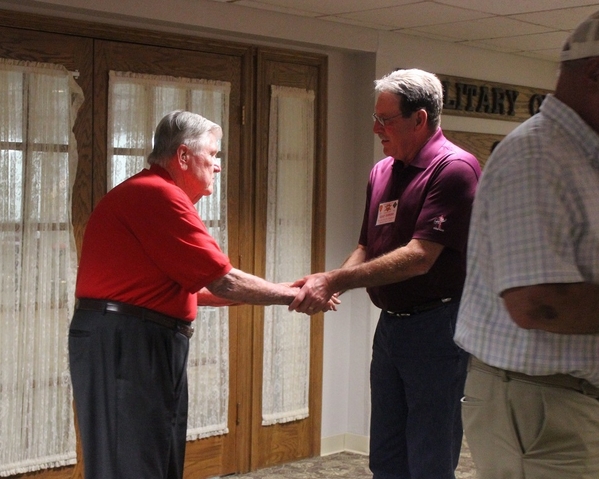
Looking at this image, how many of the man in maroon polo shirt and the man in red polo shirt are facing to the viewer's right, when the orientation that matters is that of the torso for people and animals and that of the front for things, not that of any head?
1

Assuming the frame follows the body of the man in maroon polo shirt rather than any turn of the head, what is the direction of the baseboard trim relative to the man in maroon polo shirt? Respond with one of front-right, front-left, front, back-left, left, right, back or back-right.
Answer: back-right

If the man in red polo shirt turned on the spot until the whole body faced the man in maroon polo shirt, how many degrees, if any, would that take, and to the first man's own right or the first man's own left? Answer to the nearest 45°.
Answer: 0° — they already face them

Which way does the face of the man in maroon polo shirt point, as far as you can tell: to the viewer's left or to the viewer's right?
to the viewer's left

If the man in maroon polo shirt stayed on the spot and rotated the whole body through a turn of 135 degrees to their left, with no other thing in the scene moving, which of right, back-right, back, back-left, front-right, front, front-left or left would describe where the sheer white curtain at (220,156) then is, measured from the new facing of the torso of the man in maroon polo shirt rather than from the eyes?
back-left

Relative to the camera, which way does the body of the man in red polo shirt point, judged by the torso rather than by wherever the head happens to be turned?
to the viewer's right

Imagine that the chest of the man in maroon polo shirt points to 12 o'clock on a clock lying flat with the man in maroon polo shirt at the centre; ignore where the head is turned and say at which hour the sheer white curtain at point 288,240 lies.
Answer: The sheer white curtain is roughly at 4 o'clock from the man in maroon polo shirt.

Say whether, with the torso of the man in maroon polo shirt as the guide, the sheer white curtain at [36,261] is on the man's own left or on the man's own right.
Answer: on the man's own right

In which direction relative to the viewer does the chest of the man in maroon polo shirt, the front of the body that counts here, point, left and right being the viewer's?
facing the viewer and to the left of the viewer

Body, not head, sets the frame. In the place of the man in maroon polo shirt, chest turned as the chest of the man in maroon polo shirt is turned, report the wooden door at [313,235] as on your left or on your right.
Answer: on your right

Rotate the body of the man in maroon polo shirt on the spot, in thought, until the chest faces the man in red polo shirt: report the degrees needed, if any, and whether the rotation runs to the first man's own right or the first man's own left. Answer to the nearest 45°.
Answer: approximately 45° to the first man's own right

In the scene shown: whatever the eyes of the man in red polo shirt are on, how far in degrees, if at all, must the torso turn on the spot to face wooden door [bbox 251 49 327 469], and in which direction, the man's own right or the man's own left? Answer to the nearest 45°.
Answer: approximately 45° to the man's own left

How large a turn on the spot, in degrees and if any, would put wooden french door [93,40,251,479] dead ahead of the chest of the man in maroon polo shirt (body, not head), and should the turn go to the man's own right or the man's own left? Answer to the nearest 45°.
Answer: approximately 90° to the man's own right
